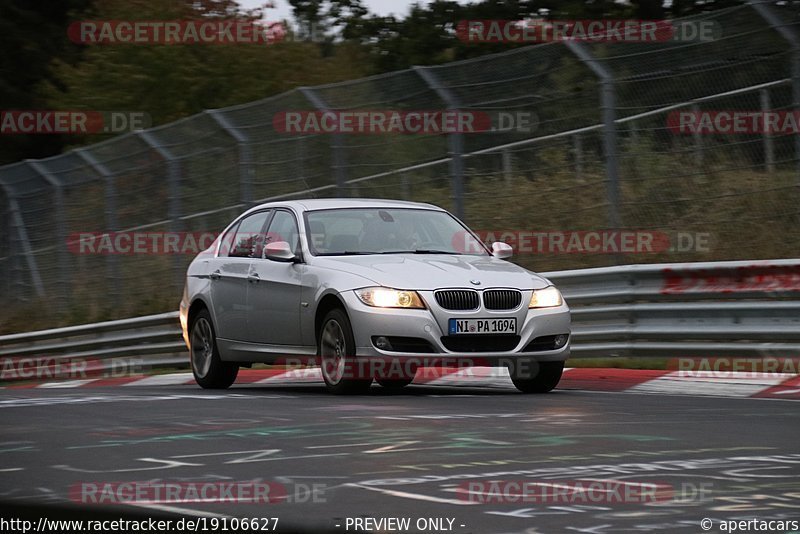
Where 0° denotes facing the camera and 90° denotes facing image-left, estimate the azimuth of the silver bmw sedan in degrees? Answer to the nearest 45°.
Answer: approximately 315°

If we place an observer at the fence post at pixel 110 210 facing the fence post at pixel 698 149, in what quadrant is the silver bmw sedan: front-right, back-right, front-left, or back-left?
front-right

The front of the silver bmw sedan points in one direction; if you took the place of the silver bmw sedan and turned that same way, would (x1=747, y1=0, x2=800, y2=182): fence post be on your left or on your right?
on your left

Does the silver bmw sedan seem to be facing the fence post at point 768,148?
no

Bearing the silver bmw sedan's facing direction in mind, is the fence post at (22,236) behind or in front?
behind

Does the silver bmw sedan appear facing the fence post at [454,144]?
no

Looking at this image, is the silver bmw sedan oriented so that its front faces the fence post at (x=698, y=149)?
no

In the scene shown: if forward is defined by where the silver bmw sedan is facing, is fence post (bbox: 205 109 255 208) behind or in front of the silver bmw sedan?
behind

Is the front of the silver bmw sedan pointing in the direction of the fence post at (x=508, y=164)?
no
